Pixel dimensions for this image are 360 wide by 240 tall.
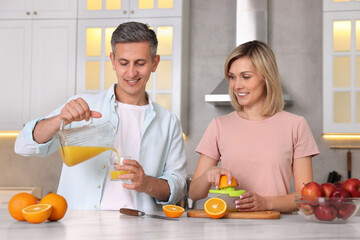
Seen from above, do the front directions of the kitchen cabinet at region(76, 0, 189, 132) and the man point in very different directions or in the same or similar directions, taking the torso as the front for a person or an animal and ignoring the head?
same or similar directions

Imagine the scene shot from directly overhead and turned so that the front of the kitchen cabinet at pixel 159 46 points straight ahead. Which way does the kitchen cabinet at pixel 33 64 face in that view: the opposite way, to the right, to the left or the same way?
the same way

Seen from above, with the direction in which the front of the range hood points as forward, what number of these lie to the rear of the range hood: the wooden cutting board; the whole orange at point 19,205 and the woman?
0

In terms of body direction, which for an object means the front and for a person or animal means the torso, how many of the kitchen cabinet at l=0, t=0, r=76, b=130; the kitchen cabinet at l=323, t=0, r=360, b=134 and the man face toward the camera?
3

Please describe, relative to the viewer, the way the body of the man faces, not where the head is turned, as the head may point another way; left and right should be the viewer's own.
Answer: facing the viewer

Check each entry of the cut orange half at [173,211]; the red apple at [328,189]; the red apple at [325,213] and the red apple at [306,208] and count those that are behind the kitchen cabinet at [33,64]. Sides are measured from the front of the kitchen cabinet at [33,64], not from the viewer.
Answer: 0

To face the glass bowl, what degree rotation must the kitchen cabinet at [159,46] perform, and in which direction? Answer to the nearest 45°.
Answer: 0° — it already faces it

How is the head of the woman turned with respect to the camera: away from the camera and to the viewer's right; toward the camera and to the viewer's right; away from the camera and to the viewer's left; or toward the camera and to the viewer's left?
toward the camera and to the viewer's left

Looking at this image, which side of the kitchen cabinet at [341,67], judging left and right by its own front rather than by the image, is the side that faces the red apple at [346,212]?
front

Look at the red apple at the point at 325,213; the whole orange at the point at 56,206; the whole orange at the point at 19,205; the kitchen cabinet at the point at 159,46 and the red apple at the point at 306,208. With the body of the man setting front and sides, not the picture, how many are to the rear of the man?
1

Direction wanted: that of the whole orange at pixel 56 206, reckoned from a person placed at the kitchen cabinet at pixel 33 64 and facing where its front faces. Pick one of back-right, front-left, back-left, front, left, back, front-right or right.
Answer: front

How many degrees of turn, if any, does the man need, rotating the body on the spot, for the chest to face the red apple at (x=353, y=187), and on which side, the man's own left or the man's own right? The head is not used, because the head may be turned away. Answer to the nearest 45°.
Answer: approximately 45° to the man's own left

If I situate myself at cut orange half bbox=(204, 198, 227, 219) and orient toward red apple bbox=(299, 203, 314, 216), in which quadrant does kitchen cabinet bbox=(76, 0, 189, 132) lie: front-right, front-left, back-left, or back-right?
back-left

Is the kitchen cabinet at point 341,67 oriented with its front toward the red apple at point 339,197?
yes

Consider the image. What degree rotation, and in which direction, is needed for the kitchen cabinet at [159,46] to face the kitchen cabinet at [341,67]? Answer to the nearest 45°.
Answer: approximately 90° to its left

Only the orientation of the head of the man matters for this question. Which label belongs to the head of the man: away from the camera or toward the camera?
toward the camera

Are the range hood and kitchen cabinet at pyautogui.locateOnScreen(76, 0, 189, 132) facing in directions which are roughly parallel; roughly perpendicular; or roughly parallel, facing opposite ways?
roughly parallel

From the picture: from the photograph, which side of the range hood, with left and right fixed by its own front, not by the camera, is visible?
front

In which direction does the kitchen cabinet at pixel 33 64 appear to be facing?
toward the camera

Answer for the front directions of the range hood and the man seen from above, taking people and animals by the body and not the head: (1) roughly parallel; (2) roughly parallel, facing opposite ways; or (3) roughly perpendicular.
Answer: roughly parallel

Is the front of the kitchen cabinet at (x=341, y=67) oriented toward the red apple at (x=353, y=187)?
yes

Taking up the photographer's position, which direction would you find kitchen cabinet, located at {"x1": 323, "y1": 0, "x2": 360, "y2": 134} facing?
facing the viewer

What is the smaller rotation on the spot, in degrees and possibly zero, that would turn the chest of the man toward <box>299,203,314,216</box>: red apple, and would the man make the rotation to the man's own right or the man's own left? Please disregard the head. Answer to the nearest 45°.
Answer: approximately 45° to the man's own left

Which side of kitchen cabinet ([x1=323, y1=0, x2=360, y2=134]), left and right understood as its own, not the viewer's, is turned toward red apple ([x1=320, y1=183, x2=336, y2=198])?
front
